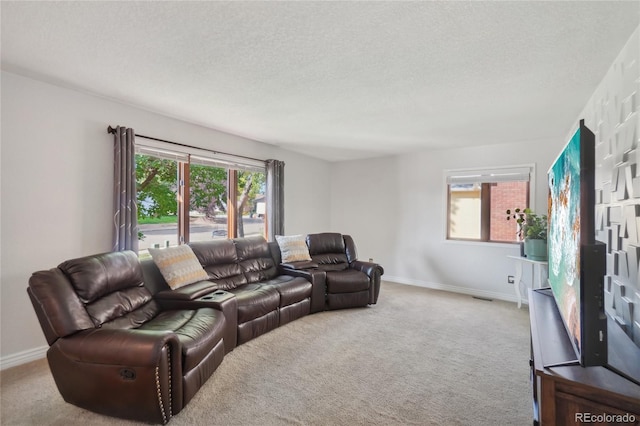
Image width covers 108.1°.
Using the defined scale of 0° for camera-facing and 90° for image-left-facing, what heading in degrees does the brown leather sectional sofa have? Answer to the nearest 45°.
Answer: approximately 315°

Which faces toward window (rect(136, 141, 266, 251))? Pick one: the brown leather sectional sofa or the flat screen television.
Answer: the flat screen television

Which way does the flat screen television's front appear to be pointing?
to the viewer's left

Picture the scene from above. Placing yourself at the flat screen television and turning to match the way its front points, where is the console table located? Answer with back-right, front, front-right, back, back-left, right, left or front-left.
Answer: right

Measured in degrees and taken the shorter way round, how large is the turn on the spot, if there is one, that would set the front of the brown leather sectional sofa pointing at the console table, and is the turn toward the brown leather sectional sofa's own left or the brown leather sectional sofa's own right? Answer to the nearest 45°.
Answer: approximately 45° to the brown leather sectional sofa's own left

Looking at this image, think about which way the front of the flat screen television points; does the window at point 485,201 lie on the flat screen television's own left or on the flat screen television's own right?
on the flat screen television's own right

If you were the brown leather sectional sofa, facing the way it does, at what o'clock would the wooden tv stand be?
The wooden tv stand is roughly at 12 o'clock from the brown leather sectional sofa.

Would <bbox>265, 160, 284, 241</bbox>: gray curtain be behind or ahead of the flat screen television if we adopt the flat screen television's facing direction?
ahead

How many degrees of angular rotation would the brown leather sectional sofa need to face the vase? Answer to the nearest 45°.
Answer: approximately 45° to its left

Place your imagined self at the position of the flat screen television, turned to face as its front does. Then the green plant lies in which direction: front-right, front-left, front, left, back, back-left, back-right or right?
right

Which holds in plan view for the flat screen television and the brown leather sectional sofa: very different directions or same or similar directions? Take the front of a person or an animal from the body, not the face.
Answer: very different directions

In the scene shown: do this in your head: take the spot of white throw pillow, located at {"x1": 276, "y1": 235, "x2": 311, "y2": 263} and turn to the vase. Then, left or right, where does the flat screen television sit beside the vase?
right

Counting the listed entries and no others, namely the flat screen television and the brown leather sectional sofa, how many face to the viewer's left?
1
